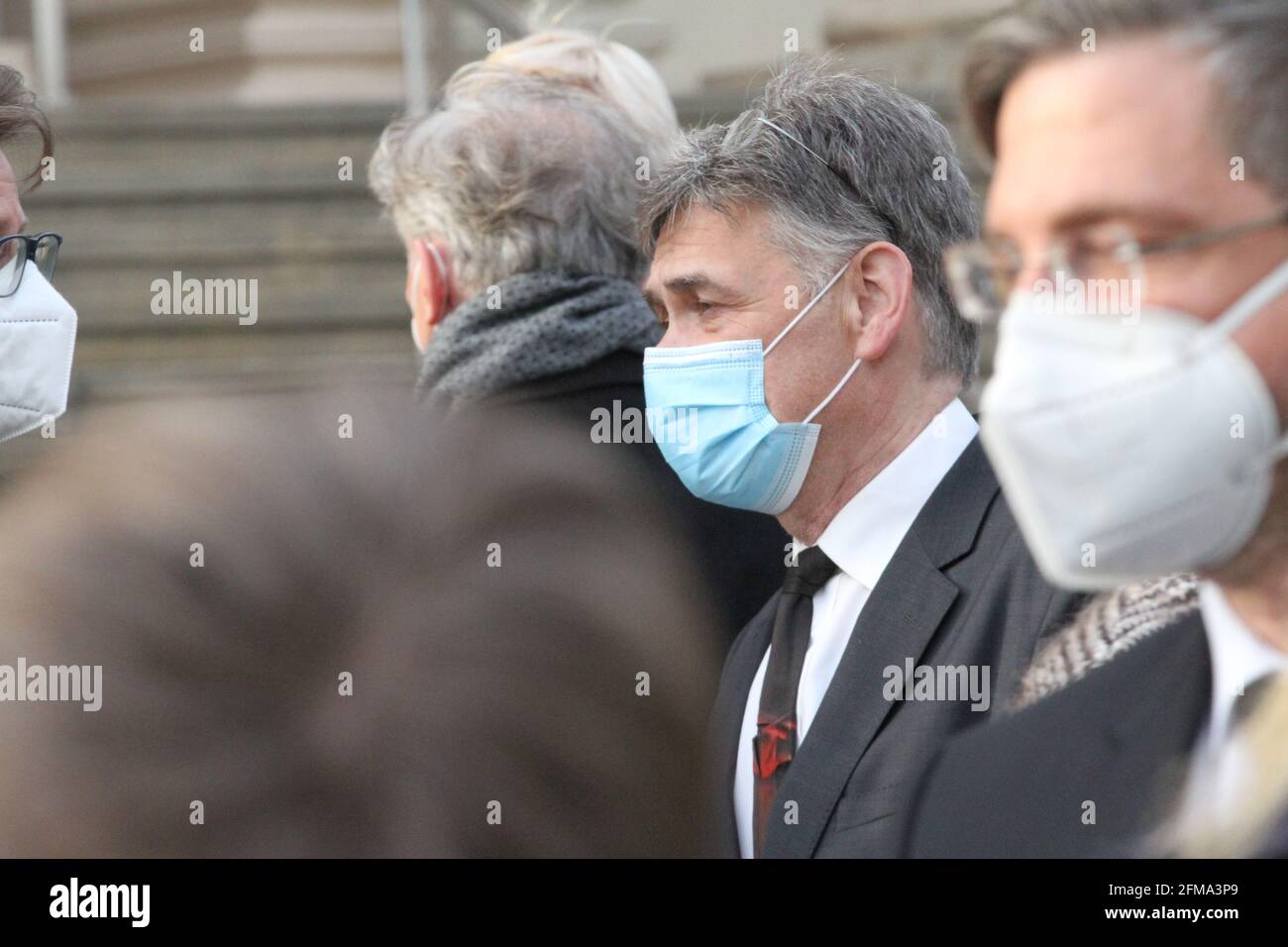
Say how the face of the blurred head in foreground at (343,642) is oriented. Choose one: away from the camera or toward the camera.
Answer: away from the camera

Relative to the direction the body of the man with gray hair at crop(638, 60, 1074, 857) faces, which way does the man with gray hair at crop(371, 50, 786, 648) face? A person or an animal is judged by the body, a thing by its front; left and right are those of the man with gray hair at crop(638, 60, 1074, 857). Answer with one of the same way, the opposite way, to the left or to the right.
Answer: to the right

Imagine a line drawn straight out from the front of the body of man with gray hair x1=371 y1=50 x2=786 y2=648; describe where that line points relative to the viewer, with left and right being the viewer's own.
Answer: facing away from the viewer and to the left of the viewer

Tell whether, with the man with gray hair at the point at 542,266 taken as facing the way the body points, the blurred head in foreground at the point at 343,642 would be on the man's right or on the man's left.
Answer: on the man's left

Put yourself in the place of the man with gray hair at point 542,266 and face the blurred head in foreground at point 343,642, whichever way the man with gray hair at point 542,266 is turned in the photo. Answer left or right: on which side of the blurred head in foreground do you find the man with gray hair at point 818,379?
left

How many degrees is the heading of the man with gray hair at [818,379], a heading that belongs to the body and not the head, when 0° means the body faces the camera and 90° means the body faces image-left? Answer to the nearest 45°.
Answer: approximately 45°
